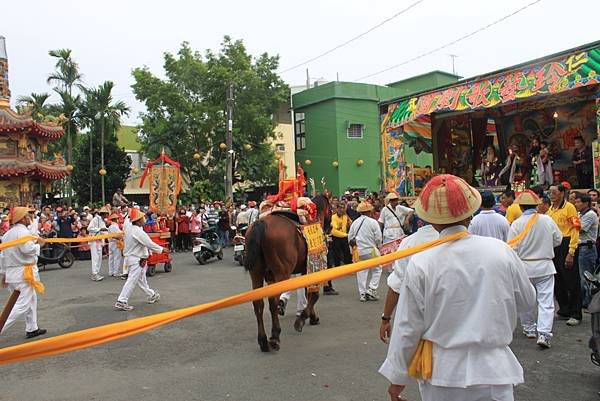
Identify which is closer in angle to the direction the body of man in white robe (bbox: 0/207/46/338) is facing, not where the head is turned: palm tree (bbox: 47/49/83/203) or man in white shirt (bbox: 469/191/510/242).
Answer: the man in white shirt

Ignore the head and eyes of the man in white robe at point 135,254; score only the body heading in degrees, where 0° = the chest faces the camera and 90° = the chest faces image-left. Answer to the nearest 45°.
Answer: approximately 270°

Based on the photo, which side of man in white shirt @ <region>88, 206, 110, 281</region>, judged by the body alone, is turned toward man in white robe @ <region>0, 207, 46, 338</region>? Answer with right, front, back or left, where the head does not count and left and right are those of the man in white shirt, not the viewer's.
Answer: right

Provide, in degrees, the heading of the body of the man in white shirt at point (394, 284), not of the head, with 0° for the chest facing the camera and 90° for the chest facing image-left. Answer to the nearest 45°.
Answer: approximately 180°

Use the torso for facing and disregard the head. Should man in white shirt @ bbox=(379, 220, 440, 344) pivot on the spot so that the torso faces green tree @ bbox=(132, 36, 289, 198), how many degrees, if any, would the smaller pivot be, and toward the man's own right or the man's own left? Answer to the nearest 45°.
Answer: approximately 45° to the man's own left

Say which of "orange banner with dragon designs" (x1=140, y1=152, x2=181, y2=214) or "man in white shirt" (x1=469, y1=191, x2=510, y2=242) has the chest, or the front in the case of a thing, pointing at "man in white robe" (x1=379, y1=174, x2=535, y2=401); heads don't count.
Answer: the orange banner with dragon designs

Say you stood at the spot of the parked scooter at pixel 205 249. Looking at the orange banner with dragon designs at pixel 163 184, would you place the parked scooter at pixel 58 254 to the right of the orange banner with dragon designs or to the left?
left

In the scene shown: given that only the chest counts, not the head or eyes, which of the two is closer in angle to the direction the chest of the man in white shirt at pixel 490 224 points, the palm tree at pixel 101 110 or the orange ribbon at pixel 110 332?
the palm tree

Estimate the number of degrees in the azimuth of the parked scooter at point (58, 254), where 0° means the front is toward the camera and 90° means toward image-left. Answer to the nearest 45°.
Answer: approximately 270°

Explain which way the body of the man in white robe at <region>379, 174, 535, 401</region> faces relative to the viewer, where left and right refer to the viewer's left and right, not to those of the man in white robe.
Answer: facing away from the viewer

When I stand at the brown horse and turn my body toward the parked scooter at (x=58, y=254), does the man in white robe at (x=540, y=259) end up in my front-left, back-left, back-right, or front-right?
back-right
